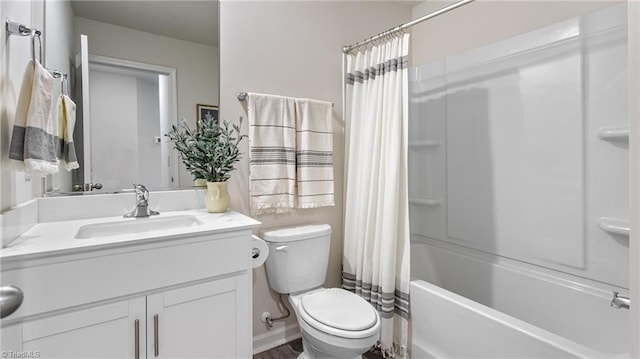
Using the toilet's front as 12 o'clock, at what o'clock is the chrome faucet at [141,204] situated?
The chrome faucet is roughly at 4 o'clock from the toilet.

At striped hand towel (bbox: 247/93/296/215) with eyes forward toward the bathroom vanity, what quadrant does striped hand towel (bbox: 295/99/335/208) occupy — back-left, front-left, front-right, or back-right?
back-left

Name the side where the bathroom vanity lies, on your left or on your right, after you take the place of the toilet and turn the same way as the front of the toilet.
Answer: on your right

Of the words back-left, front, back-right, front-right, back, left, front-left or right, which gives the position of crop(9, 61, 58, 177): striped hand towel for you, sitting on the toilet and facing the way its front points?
right

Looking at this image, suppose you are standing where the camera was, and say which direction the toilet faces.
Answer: facing the viewer and to the right of the viewer
